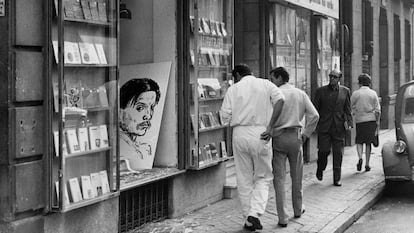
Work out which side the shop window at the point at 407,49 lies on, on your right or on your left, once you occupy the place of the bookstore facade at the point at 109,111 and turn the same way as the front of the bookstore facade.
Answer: on your left

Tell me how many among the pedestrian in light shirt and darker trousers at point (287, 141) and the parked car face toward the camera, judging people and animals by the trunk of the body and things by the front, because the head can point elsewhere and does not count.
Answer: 1

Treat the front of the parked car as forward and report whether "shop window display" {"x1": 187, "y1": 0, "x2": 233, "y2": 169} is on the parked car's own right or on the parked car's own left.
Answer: on the parked car's own right

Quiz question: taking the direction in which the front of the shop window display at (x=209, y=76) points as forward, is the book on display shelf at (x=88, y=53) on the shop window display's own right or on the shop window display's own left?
on the shop window display's own right

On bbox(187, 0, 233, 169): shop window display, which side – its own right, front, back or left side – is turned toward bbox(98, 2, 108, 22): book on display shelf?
right
